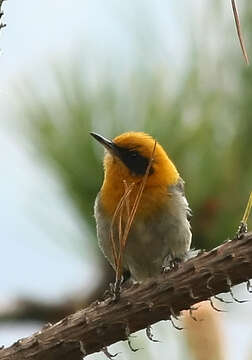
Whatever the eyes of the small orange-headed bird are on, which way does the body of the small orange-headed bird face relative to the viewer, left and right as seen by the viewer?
facing the viewer and to the left of the viewer
